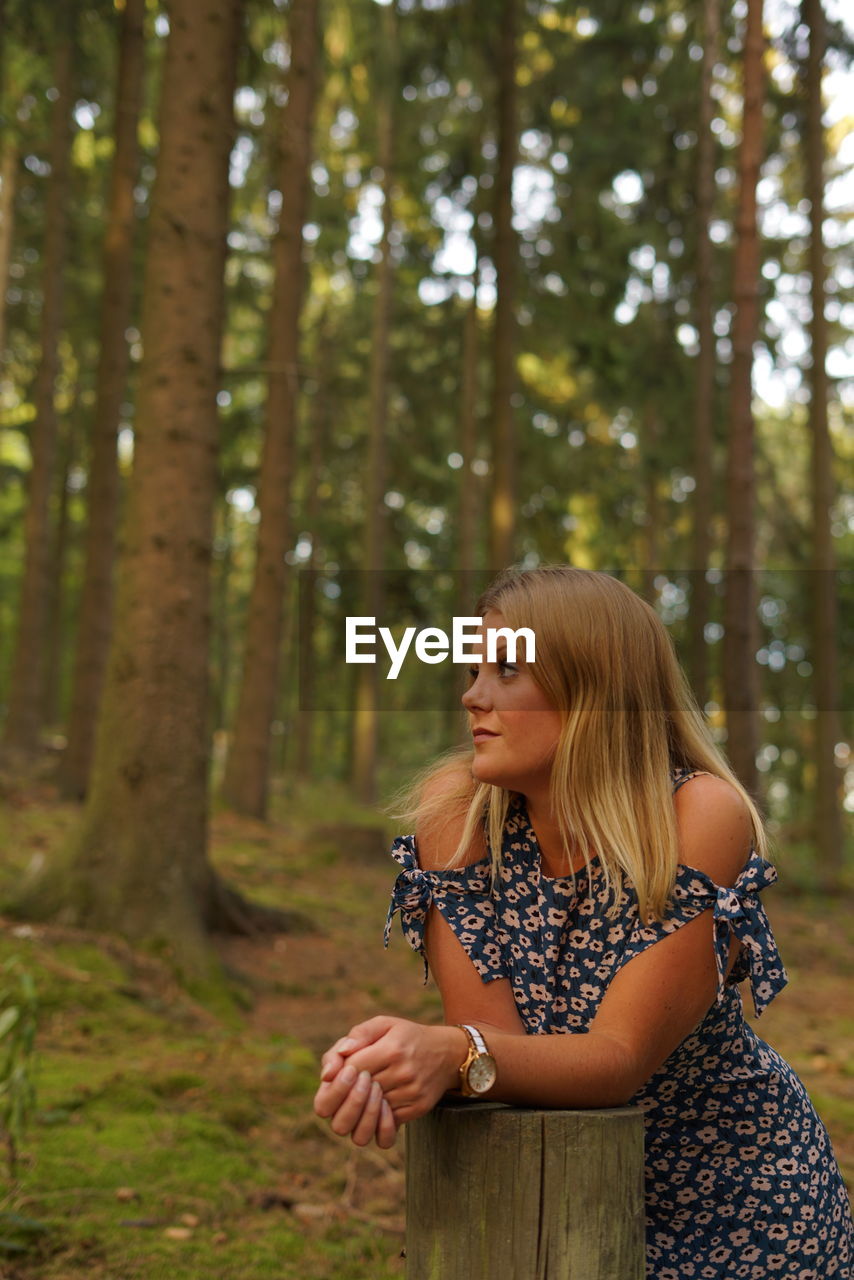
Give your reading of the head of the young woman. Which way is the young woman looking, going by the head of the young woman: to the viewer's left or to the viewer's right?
to the viewer's left

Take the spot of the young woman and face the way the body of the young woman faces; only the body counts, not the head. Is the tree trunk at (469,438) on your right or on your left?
on your right

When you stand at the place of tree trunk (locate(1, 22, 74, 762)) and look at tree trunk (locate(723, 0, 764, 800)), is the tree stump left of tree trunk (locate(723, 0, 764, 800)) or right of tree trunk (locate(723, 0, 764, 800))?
right

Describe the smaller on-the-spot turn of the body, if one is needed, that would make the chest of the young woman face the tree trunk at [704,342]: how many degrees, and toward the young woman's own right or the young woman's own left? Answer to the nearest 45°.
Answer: approximately 135° to the young woman's own right

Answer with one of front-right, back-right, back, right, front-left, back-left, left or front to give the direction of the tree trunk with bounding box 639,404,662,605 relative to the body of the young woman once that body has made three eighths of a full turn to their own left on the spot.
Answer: left

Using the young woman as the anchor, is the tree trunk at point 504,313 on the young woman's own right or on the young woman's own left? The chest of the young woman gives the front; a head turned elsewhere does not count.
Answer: on the young woman's own right

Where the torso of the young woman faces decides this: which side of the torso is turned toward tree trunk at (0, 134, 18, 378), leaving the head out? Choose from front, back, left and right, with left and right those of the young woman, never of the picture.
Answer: right

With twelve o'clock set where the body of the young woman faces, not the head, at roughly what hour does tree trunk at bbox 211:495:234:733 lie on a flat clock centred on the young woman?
The tree trunk is roughly at 4 o'clock from the young woman.

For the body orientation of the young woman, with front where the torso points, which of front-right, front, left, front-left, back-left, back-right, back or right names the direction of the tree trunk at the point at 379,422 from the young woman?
back-right

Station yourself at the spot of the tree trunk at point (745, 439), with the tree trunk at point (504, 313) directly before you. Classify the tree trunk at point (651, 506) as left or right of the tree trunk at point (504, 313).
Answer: right

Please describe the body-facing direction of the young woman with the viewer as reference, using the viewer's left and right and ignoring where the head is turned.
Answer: facing the viewer and to the left of the viewer

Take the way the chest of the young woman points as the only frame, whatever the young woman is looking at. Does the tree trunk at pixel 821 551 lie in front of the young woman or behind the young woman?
behind

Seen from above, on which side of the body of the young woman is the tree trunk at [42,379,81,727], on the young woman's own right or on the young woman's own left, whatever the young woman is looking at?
on the young woman's own right

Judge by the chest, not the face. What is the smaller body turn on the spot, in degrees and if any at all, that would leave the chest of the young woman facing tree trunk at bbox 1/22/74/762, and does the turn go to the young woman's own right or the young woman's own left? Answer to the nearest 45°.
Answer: approximately 90° to the young woman's own right
